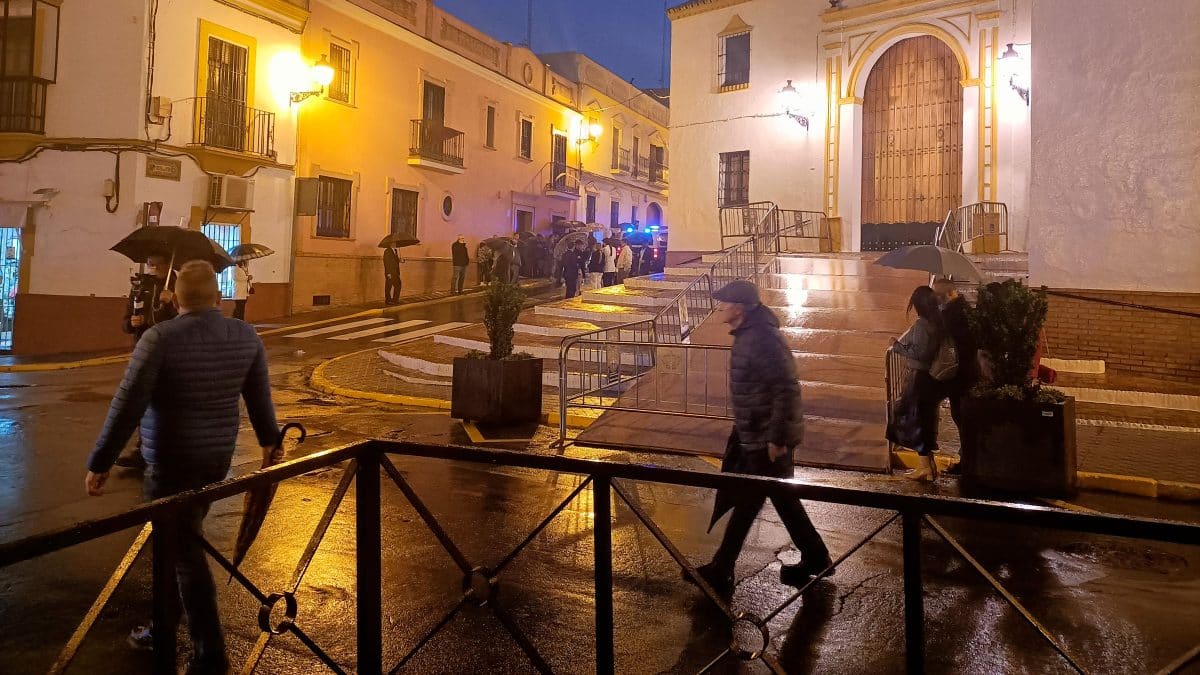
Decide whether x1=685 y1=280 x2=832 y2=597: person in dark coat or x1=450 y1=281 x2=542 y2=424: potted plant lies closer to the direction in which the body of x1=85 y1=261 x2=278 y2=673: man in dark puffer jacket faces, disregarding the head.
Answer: the potted plant

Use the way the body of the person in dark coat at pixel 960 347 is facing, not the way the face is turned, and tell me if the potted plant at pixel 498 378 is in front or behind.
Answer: in front

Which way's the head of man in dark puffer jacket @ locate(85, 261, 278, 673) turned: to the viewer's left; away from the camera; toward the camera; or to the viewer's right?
away from the camera

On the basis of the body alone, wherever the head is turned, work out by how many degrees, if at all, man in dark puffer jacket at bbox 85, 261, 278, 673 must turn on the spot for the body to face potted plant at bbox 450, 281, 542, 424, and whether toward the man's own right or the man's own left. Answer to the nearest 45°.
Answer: approximately 45° to the man's own right

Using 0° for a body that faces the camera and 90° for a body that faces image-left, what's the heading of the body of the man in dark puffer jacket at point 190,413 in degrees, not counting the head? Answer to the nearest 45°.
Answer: approximately 180°

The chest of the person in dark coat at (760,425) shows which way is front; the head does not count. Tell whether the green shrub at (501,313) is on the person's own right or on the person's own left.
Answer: on the person's own right

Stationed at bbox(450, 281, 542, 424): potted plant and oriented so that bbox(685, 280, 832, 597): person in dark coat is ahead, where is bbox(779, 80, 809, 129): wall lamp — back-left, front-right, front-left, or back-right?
back-left

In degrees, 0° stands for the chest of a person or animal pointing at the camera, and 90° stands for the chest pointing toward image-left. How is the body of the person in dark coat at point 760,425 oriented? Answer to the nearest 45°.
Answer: approximately 90°

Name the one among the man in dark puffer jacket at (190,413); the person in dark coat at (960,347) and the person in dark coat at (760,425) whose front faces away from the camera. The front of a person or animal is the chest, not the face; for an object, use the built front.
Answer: the man in dark puffer jacket
